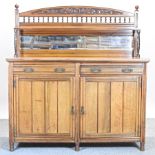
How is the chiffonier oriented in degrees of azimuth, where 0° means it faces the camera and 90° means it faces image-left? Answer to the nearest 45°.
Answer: approximately 0°
